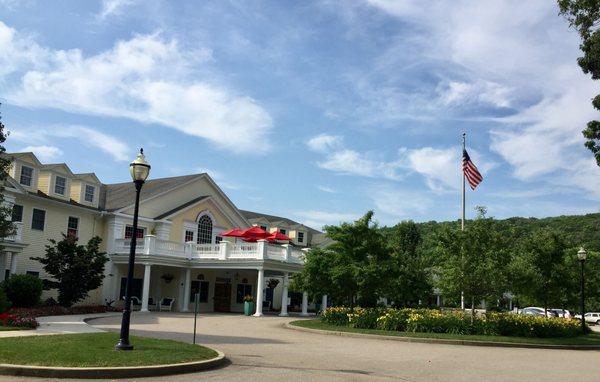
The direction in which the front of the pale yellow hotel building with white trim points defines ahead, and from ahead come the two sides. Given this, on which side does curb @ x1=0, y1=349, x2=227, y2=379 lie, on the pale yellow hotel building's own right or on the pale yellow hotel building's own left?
on the pale yellow hotel building's own right

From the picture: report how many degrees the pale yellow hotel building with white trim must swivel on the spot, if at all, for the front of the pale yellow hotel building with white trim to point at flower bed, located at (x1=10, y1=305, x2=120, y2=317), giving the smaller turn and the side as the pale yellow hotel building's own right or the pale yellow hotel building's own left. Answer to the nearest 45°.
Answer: approximately 90° to the pale yellow hotel building's own right

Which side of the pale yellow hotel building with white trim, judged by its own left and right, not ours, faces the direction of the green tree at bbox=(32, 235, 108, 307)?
right

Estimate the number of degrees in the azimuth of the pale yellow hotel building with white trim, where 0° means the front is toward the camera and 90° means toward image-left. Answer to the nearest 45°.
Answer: approximately 315°

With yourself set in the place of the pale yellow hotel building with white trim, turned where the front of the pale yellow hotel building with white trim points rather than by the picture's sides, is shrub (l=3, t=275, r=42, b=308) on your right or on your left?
on your right

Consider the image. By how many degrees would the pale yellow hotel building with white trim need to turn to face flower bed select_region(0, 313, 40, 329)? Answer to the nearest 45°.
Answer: approximately 45° to its right
